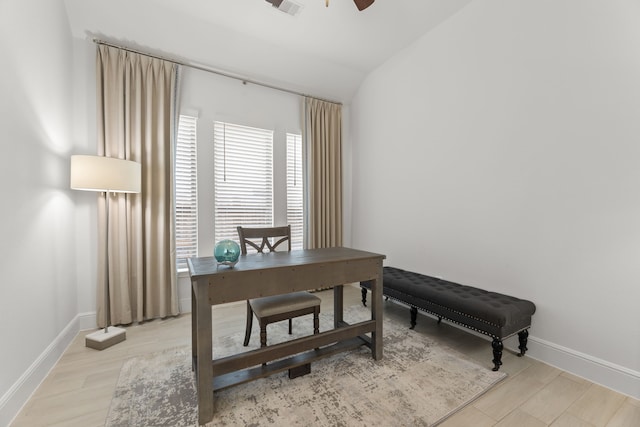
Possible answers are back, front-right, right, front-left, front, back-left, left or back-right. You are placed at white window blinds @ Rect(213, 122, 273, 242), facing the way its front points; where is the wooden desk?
front-right

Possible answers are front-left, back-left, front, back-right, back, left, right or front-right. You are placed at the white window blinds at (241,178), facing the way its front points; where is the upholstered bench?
front

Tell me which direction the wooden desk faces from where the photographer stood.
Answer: facing away from the viewer and to the left of the viewer

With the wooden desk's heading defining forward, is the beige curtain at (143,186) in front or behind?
in front

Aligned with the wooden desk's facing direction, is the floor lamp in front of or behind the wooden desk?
in front

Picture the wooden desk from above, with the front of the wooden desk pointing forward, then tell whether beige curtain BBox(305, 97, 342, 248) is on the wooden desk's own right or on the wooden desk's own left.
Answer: on the wooden desk's own right

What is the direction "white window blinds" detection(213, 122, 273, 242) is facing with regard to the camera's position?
facing the viewer and to the right of the viewer

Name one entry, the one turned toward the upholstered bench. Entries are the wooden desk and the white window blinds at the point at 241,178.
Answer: the white window blinds

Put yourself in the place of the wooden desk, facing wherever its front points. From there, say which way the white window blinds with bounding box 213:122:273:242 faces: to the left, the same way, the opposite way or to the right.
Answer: the opposite way
